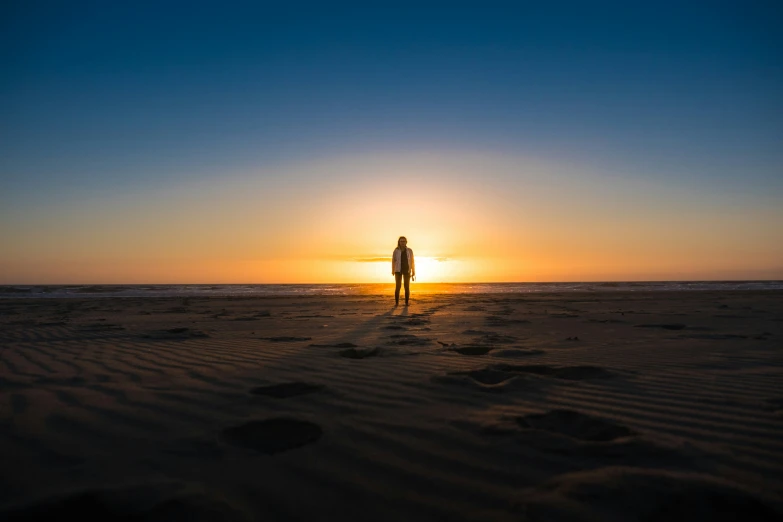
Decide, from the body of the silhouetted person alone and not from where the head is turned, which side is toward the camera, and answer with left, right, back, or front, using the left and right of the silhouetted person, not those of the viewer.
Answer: front
